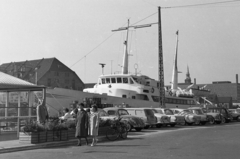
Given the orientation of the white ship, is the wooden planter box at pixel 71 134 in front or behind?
in front

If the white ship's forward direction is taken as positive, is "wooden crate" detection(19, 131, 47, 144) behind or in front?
in front

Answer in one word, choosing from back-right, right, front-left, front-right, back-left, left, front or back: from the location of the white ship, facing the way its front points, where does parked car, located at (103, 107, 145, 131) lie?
front-left

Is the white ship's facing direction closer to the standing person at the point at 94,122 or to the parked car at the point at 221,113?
the standing person

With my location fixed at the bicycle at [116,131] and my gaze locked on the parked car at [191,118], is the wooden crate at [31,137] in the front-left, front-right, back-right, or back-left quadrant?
back-left

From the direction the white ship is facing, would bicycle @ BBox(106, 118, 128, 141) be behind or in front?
in front

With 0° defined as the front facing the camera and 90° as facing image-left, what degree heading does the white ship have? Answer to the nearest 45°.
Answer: approximately 45°

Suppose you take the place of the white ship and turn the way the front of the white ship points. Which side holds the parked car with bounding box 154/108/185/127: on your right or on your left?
on your left
